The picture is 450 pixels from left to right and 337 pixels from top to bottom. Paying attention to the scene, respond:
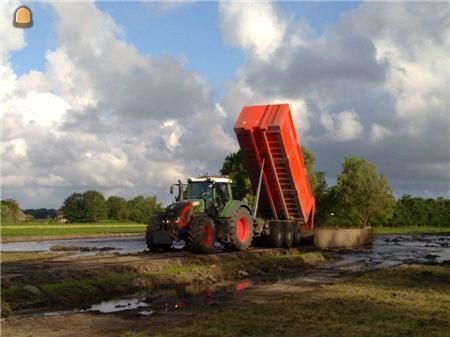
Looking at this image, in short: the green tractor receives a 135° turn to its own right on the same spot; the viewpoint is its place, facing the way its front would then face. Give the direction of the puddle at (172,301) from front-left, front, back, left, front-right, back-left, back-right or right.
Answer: back

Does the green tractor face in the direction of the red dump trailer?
no

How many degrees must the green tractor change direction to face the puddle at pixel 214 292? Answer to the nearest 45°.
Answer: approximately 45° to its left

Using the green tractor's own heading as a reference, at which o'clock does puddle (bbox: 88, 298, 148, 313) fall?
The puddle is roughly at 11 o'clock from the green tractor.

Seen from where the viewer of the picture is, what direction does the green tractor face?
facing the viewer and to the left of the viewer

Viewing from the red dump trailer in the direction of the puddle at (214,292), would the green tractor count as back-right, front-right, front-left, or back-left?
front-right

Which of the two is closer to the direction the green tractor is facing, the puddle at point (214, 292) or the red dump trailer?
the puddle
